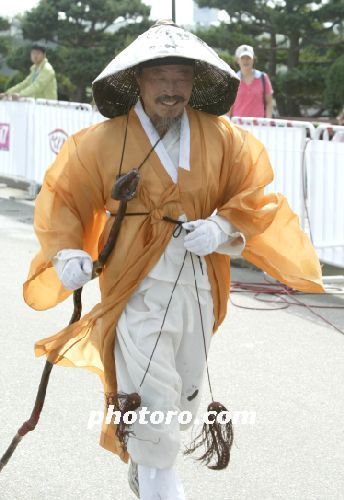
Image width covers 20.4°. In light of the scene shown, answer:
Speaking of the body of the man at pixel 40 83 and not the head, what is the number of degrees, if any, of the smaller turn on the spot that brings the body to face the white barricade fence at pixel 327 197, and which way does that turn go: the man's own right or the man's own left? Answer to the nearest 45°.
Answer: approximately 45° to the man's own left

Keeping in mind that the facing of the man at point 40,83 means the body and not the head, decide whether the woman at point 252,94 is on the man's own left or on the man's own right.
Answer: on the man's own left

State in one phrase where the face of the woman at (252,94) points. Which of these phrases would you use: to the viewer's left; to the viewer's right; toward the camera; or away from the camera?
toward the camera

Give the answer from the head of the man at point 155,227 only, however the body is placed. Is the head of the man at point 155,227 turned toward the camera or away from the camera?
toward the camera
